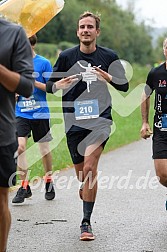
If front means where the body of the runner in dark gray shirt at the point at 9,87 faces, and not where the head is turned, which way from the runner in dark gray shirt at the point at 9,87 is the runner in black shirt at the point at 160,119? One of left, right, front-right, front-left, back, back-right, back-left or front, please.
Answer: back-left

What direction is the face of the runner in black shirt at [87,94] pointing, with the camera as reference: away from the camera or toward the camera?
toward the camera

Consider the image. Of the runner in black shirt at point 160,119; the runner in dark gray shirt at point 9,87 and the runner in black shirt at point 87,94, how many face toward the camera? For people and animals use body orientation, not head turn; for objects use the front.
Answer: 3

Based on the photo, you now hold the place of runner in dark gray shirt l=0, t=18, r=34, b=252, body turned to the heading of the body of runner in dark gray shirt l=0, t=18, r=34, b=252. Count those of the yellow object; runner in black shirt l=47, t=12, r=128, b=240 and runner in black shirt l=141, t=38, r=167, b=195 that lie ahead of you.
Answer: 0

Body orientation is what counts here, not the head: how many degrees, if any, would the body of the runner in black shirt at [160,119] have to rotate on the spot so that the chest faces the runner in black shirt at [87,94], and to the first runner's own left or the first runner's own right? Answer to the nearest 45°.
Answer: approximately 90° to the first runner's own right

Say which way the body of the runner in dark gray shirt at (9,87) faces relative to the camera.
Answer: toward the camera

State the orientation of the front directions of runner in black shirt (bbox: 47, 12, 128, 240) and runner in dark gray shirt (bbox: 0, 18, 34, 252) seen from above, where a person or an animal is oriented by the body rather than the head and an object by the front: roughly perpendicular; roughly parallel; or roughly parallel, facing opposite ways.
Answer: roughly parallel

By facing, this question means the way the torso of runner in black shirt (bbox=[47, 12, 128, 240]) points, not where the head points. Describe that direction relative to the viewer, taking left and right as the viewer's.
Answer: facing the viewer

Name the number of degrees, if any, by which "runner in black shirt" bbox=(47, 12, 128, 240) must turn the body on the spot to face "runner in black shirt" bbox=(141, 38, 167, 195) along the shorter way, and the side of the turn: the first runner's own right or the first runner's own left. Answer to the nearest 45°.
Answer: approximately 90° to the first runner's own left

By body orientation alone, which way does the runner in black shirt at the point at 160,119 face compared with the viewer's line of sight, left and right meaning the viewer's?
facing the viewer
